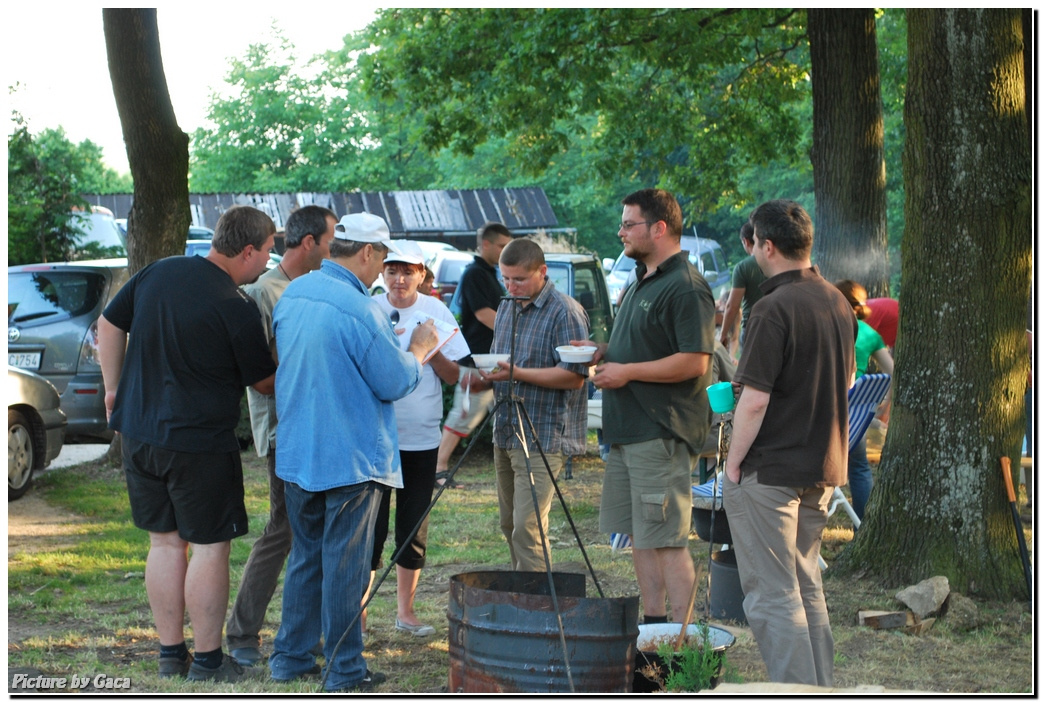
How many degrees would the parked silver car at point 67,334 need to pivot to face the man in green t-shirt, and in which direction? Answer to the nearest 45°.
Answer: approximately 90° to its right

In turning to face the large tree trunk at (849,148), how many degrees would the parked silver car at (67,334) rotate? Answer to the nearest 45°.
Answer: approximately 45° to its right

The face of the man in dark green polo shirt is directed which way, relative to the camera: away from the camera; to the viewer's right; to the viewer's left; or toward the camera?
to the viewer's left

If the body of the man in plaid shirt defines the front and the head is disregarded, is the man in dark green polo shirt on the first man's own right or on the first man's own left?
on the first man's own left

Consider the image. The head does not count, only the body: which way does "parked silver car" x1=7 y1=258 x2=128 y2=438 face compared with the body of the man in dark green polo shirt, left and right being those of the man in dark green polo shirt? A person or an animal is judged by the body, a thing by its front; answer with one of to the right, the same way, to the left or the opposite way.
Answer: to the right

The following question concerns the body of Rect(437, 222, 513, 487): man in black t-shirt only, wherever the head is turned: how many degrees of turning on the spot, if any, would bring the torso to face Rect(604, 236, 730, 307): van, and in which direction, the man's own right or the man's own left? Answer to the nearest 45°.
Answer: approximately 90° to the man's own left

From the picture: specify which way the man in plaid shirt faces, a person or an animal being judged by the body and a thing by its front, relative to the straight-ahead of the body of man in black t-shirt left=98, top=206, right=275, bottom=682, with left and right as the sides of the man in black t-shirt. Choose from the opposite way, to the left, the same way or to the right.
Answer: the opposite way

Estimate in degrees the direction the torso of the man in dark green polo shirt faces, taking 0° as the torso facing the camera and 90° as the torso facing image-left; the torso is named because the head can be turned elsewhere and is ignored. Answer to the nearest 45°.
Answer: approximately 90°

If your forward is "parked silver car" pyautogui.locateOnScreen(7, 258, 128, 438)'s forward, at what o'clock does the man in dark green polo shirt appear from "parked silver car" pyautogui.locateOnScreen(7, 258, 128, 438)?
The man in dark green polo shirt is roughly at 4 o'clock from the parked silver car.

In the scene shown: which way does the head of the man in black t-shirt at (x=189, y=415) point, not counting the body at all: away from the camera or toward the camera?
away from the camera

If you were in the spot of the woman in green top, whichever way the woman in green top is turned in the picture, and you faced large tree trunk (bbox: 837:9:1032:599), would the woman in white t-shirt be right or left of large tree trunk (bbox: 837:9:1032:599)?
right

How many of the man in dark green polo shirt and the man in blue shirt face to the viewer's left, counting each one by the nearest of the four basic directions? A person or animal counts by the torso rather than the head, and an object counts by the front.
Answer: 1

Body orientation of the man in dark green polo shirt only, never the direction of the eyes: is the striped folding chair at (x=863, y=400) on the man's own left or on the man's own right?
on the man's own right

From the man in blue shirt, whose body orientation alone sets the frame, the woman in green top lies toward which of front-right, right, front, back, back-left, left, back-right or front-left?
front
